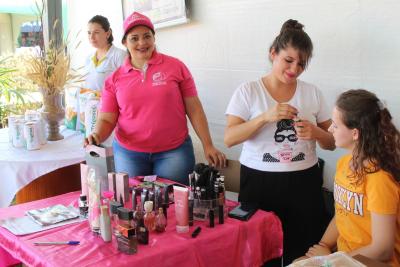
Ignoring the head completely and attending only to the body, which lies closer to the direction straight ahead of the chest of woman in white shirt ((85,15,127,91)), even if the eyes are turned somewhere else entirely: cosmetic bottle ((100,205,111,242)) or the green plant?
the cosmetic bottle

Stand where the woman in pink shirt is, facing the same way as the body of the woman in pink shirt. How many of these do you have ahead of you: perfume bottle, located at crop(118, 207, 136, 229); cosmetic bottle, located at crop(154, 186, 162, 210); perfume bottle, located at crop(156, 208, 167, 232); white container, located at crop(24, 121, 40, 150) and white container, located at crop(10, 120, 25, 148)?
3

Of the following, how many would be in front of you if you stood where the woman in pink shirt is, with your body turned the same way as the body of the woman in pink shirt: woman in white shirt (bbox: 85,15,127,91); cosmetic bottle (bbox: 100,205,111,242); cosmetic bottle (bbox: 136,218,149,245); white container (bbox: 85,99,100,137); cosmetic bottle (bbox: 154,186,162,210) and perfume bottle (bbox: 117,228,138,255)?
4

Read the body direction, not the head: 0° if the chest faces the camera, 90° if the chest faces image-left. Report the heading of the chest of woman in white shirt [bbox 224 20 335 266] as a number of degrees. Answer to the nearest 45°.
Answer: approximately 0°

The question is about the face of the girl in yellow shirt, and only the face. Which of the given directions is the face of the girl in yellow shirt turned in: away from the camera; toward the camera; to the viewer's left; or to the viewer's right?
to the viewer's left

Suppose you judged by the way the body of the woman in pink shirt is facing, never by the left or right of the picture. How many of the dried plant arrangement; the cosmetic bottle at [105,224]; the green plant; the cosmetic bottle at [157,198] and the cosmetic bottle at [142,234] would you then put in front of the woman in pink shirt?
3

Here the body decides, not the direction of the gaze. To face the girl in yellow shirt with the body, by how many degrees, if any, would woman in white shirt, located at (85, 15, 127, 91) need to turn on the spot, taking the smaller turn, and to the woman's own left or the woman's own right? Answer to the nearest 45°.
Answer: approximately 45° to the woman's own left

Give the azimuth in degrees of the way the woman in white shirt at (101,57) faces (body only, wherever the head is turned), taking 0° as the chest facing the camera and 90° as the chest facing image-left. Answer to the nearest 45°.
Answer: approximately 45°

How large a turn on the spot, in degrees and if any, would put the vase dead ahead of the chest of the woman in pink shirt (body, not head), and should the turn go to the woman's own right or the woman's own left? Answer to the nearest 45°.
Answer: approximately 135° to the woman's own right
